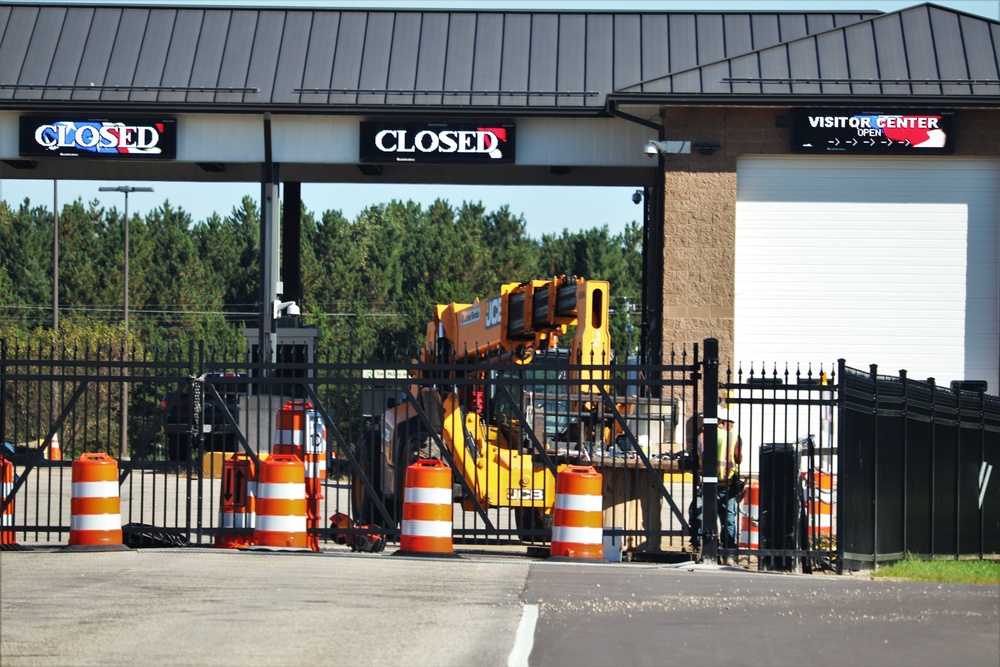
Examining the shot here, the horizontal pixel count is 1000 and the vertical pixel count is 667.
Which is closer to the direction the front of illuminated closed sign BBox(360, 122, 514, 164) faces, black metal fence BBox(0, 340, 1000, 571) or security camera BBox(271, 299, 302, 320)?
the black metal fence

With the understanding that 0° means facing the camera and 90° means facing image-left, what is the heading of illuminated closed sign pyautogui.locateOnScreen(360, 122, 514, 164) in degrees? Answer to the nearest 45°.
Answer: approximately 0°

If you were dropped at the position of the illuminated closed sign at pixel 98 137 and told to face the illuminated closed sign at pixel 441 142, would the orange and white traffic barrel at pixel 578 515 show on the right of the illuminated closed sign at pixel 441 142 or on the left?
right

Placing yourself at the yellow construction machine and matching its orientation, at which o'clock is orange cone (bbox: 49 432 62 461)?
The orange cone is roughly at 6 o'clock from the yellow construction machine.

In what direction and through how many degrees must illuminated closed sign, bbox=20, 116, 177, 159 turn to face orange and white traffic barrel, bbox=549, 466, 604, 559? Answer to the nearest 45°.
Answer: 0° — it already faces it

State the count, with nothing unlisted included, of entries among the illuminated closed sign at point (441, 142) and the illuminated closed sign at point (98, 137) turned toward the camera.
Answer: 2

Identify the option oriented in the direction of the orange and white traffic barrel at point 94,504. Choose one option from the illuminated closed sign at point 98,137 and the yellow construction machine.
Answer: the illuminated closed sign

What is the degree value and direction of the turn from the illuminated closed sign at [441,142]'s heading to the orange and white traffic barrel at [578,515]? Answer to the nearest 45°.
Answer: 0° — it already faces it
